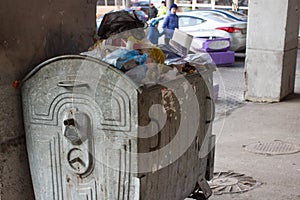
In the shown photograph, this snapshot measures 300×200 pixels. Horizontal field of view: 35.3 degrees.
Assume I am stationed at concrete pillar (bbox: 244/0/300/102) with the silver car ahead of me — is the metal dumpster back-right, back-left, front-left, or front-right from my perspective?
back-left

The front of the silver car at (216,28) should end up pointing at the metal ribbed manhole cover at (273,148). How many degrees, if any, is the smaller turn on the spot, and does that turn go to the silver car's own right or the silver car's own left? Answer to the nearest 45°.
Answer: approximately 135° to the silver car's own left

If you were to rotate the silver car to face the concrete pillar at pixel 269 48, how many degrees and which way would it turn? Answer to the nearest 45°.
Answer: approximately 135° to its left

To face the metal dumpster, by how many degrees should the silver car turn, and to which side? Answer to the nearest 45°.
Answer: approximately 135° to its left

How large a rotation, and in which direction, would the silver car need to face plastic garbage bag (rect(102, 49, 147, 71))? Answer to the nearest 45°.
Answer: approximately 135° to its left

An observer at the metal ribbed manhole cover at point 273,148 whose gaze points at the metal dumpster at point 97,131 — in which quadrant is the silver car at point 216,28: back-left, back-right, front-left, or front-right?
back-right

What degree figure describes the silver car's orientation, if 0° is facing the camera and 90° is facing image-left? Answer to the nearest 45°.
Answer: approximately 135°
